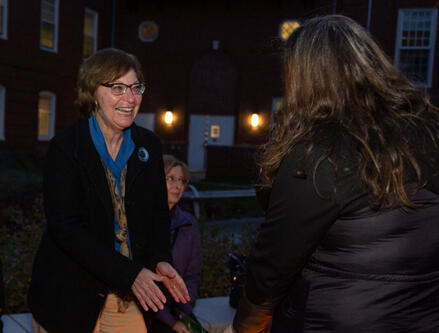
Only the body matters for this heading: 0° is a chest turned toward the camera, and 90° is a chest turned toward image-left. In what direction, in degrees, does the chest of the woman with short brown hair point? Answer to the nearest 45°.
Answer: approximately 315°

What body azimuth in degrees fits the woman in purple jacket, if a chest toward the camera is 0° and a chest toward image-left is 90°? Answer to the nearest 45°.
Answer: approximately 45°

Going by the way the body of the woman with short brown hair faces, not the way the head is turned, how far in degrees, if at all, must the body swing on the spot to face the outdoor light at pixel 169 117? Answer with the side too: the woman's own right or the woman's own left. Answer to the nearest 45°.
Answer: approximately 135° to the woman's own left

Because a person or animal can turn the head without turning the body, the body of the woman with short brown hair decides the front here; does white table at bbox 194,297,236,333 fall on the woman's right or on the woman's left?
on the woman's left

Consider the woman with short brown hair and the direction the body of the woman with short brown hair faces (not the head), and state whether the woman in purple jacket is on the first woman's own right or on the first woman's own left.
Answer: on the first woman's own left

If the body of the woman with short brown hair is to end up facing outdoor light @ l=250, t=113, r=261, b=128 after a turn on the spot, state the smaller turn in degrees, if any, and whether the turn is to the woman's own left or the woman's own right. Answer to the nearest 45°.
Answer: approximately 135° to the woman's own left

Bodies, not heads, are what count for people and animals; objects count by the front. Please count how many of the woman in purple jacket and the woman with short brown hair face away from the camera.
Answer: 0
